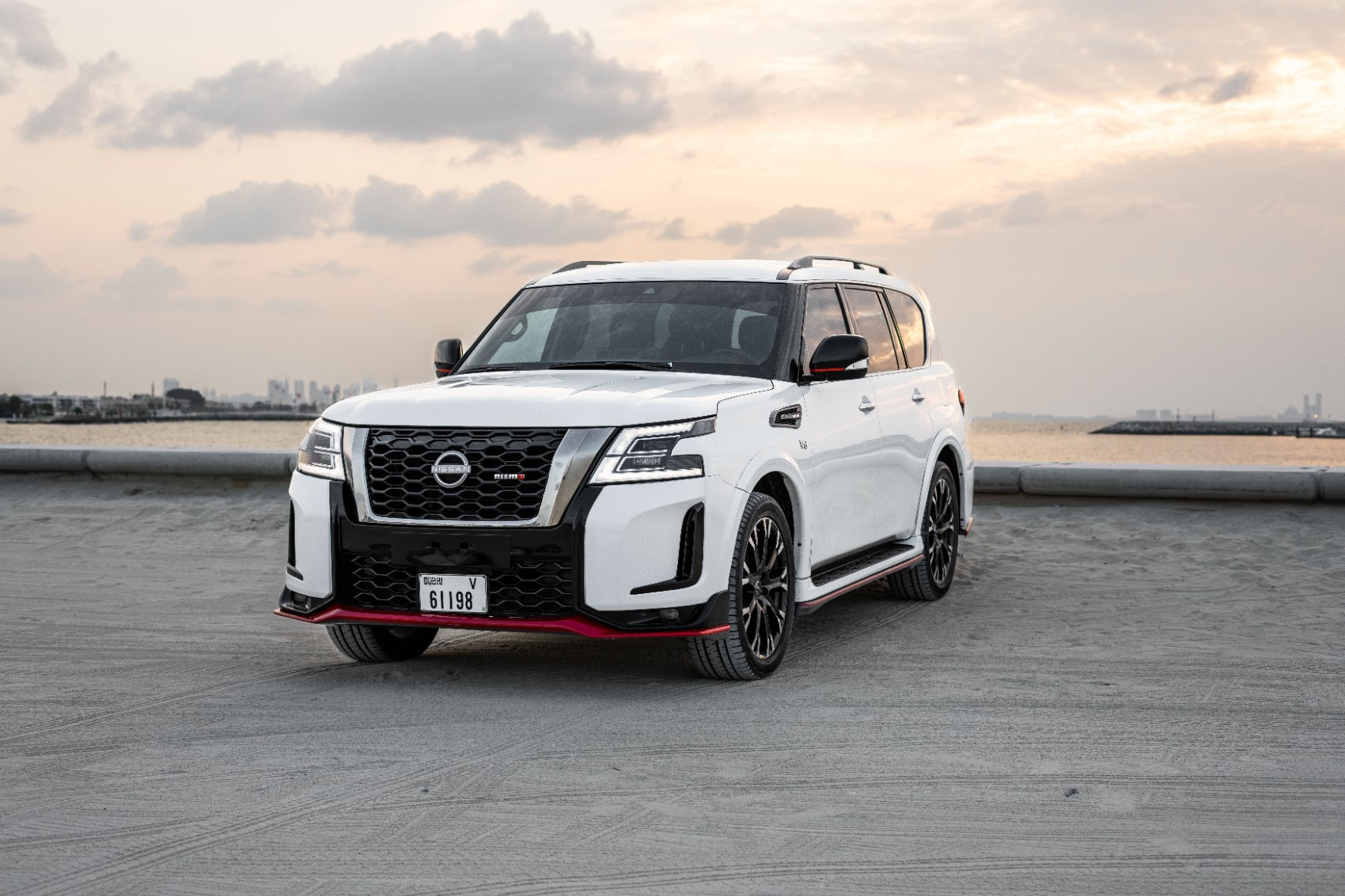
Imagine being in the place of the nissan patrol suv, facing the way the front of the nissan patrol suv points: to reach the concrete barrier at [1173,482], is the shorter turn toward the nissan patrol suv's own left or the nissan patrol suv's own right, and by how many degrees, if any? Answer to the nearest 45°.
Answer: approximately 180°

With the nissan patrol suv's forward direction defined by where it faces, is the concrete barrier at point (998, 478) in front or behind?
behind

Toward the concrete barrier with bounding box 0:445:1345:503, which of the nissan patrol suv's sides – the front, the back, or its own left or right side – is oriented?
back

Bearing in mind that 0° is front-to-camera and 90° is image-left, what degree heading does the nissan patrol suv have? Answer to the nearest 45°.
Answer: approximately 45°

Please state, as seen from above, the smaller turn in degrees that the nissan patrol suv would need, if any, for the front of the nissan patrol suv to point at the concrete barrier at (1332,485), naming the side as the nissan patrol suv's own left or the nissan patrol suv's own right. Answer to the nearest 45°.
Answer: approximately 180°

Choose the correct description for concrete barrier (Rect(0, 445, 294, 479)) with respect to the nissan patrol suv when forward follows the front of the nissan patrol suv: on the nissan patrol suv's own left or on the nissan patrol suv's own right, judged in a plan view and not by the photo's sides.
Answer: on the nissan patrol suv's own right
